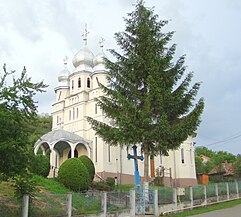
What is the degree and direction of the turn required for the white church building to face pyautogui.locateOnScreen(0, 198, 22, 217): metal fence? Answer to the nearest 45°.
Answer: approximately 45° to its left

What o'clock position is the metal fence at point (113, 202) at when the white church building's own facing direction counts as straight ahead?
The metal fence is roughly at 10 o'clock from the white church building.

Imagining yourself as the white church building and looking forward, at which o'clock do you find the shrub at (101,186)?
The shrub is roughly at 10 o'clock from the white church building.

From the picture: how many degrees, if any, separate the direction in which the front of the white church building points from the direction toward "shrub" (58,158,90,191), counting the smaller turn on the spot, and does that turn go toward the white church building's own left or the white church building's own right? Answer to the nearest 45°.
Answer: approximately 45° to the white church building's own left

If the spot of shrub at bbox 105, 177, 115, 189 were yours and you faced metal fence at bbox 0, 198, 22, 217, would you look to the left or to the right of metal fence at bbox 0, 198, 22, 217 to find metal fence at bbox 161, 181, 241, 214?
left

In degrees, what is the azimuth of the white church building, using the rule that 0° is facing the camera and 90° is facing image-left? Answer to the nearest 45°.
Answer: approximately 45°
